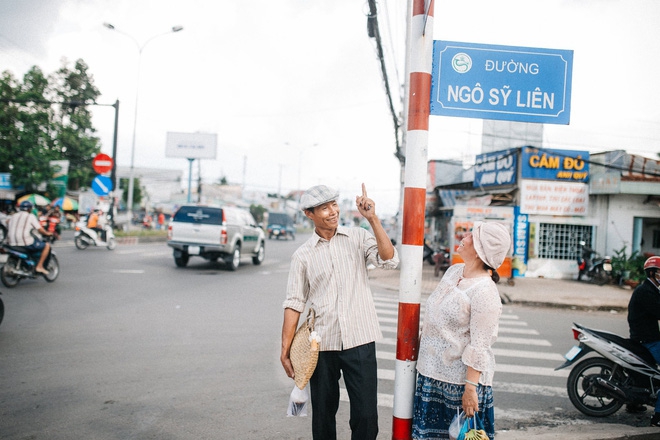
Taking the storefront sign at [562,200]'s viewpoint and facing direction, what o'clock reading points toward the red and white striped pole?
The red and white striped pole is roughly at 12 o'clock from the storefront sign.

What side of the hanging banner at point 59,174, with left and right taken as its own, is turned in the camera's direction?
front

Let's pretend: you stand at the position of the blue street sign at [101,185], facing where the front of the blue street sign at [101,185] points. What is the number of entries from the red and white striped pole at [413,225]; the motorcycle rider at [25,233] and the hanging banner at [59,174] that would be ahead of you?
2

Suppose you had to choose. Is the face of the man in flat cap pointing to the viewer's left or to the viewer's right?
to the viewer's right

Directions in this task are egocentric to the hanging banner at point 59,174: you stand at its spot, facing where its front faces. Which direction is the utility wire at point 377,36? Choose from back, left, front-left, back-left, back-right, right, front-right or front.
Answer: front

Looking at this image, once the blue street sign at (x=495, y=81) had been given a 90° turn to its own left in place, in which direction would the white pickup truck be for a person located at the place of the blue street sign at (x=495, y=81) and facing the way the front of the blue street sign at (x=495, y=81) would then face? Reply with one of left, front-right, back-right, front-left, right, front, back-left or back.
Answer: back-left

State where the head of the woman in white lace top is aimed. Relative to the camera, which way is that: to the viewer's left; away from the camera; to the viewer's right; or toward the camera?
to the viewer's left

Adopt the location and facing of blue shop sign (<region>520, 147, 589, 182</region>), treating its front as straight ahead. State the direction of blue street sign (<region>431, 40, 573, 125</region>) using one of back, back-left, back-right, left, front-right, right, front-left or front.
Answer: front

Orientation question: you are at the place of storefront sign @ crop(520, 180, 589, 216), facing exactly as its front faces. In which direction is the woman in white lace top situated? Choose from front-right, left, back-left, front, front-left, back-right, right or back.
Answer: front

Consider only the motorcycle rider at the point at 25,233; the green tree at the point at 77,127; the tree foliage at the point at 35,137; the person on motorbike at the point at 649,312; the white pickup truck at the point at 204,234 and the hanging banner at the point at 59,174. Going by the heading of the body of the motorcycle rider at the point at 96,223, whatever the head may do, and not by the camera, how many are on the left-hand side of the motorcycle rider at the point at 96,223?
3
